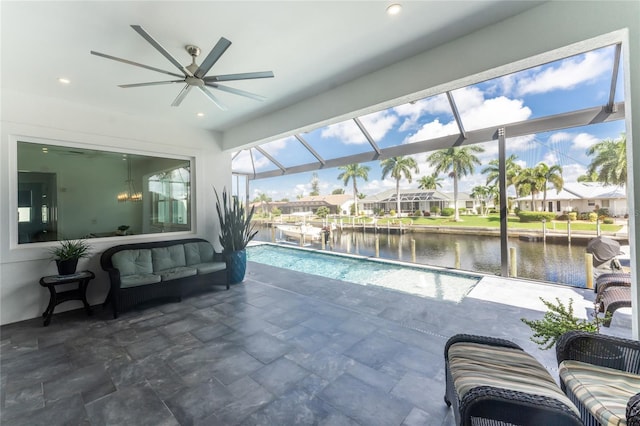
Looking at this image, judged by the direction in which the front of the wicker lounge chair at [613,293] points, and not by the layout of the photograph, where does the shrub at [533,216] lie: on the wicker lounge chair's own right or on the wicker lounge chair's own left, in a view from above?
on the wicker lounge chair's own right

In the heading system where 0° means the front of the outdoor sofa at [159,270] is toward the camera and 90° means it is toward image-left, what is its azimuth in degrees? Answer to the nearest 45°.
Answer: approximately 315°

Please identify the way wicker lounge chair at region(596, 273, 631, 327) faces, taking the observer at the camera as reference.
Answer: facing to the left of the viewer

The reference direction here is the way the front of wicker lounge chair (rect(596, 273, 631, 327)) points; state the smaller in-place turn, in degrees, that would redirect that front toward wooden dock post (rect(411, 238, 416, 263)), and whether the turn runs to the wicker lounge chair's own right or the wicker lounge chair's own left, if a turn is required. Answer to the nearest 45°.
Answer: approximately 45° to the wicker lounge chair's own right
